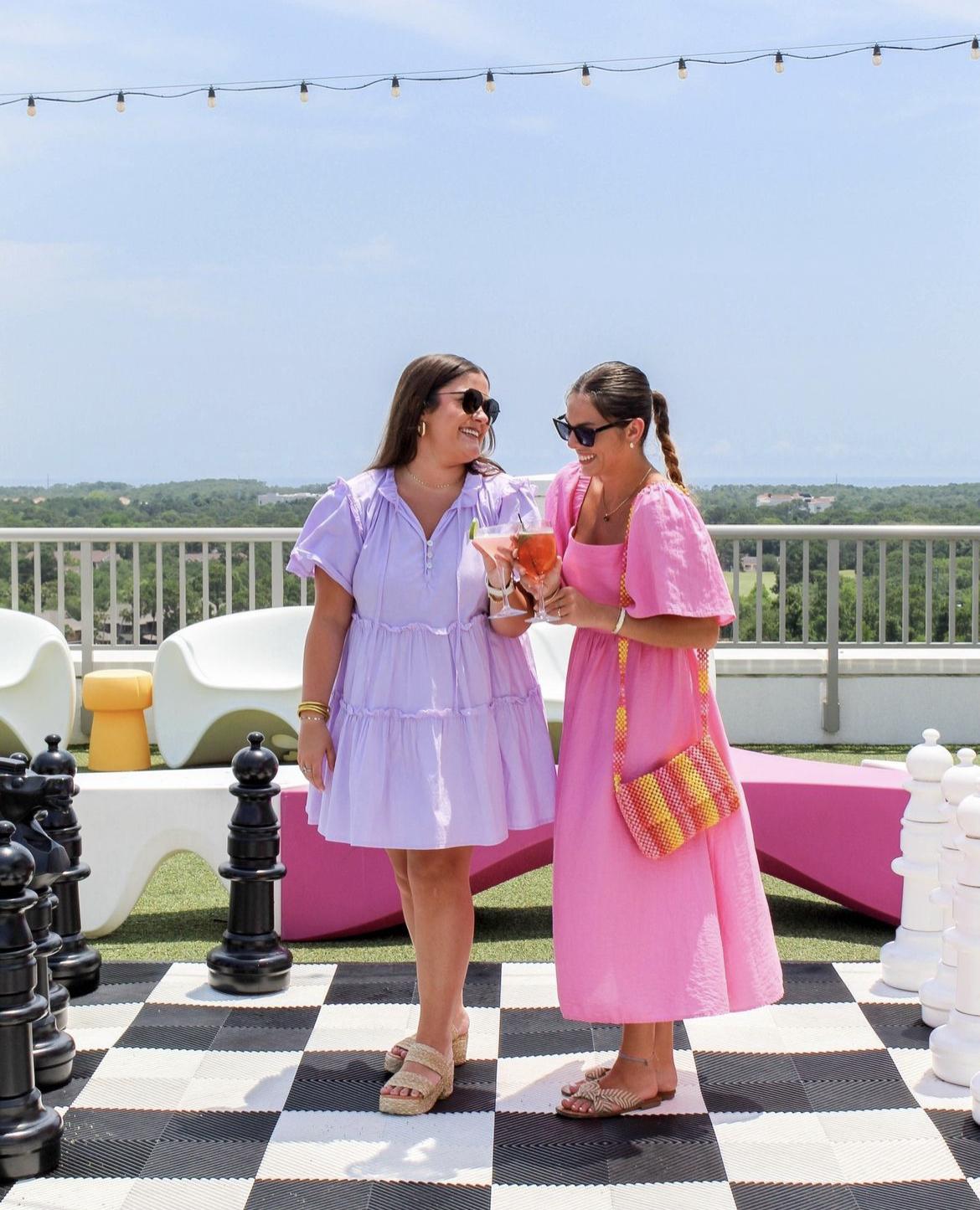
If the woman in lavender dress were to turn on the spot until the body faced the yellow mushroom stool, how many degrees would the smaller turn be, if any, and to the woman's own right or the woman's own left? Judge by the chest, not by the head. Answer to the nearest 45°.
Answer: approximately 180°

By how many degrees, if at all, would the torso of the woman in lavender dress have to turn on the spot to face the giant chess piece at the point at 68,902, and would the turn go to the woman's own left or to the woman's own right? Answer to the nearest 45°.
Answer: approximately 135° to the woman's own right

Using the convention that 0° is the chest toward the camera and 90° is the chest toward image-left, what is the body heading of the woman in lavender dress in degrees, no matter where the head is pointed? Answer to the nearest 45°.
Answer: approximately 0°

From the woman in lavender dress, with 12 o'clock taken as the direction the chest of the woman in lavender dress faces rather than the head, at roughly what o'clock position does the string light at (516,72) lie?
The string light is roughly at 6 o'clock from the woman in lavender dress.

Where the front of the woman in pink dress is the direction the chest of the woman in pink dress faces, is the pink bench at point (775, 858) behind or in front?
behind

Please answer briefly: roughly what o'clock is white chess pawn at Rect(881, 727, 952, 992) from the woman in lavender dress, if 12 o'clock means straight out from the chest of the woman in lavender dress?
The white chess pawn is roughly at 8 o'clock from the woman in lavender dress.

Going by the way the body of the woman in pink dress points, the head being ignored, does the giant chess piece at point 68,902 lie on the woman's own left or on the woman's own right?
on the woman's own right

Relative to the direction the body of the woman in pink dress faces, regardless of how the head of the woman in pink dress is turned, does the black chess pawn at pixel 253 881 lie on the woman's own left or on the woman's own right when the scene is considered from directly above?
on the woman's own right

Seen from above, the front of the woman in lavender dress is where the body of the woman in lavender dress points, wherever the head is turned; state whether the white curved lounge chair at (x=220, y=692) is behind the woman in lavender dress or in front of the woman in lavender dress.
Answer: behind

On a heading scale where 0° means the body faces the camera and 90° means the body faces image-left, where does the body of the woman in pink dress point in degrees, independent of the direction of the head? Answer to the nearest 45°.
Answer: approximately 45°

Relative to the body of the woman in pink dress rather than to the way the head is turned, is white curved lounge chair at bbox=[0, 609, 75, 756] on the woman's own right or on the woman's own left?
on the woman's own right

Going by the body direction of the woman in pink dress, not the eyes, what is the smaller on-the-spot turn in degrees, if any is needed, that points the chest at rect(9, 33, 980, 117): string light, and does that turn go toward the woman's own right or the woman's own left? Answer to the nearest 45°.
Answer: approximately 135° to the woman's own right
